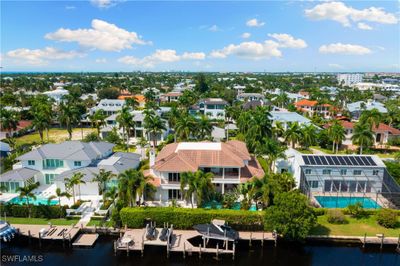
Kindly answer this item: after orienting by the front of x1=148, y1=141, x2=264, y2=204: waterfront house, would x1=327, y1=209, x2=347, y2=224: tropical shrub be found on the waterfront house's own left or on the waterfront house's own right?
on the waterfront house's own left

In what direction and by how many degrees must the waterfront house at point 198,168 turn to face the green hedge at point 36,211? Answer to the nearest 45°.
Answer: approximately 90° to its right

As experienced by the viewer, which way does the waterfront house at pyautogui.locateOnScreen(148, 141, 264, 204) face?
facing the viewer

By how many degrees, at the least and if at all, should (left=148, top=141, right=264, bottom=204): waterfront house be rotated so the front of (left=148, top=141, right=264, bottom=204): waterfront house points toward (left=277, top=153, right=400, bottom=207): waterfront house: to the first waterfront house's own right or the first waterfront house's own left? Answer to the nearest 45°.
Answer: approximately 90° to the first waterfront house's own left

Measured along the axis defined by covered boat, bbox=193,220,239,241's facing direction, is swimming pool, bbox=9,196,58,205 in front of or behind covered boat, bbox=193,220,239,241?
in front

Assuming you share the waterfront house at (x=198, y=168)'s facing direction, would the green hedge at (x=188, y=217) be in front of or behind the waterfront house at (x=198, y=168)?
in front

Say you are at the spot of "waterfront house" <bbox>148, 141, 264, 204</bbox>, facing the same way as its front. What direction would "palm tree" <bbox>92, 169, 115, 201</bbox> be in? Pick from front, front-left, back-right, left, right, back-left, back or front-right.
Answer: right

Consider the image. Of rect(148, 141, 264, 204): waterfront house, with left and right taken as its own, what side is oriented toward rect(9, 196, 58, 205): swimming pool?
right
